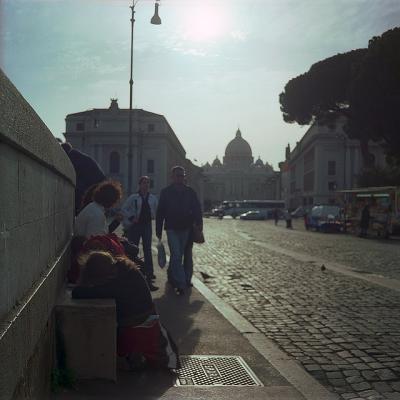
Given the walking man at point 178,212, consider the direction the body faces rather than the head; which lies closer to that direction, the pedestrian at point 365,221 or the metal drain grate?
the metal drain grate

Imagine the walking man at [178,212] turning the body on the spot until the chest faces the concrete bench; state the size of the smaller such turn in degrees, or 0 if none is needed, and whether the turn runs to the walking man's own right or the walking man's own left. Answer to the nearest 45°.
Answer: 0° — they already face it

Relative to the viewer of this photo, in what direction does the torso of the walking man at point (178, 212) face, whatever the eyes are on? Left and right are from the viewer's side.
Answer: facing the viewer

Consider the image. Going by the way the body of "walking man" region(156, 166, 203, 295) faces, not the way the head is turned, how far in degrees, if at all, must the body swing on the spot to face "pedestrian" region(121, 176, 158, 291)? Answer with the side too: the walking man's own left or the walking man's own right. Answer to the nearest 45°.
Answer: approximately 135° to the walking man's own right

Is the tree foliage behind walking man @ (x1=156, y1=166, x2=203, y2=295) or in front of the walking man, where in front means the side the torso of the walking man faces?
behind

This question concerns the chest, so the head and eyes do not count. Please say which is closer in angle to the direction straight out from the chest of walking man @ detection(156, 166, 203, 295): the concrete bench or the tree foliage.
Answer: the concrete bench

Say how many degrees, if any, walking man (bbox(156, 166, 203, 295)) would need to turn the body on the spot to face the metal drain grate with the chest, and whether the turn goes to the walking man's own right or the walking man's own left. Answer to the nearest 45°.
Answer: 0° — they already face it

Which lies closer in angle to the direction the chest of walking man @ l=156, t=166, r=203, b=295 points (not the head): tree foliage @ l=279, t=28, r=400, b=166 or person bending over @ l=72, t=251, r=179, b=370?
the person bending over

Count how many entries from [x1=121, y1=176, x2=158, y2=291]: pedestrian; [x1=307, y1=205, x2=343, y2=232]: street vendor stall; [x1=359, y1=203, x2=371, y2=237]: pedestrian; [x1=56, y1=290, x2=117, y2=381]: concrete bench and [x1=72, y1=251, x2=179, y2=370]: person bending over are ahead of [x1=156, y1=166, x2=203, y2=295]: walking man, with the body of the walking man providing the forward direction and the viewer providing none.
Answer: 2

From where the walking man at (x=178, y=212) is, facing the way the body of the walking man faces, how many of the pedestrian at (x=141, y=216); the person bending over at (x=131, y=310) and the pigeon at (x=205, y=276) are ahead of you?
1

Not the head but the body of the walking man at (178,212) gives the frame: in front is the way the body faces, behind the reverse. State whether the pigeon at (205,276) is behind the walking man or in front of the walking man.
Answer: behind

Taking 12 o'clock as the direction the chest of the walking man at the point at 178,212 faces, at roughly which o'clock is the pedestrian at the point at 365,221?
The pedestrian is roughly at 7 o'clock from the walking man.

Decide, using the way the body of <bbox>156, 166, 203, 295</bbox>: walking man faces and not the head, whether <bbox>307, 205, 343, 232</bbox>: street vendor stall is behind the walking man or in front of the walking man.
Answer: behind
